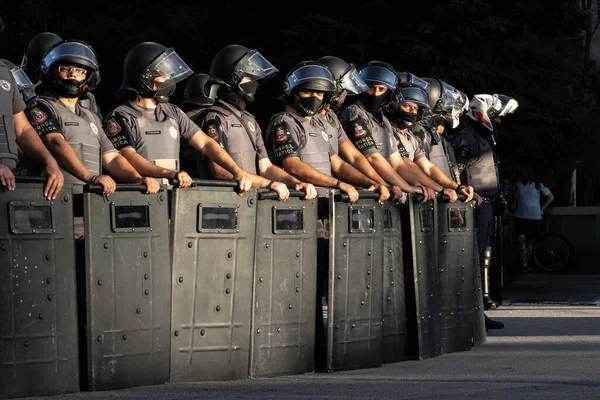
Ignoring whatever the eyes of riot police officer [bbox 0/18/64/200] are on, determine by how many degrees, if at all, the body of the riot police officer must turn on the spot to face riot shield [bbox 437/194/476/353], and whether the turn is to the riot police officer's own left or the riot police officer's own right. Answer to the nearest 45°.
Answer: approximately 90° to the riot police officer's own left

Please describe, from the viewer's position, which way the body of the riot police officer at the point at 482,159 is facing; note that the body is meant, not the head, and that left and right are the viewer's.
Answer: facing to the right of the viewer

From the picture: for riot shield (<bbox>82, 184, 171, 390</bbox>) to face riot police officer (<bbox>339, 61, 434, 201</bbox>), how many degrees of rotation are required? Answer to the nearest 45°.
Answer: approximately 90° to its left

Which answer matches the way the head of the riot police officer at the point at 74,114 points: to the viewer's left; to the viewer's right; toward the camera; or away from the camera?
toward the camera

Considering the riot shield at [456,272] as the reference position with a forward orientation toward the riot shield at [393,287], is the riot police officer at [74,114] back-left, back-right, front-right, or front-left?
front-right

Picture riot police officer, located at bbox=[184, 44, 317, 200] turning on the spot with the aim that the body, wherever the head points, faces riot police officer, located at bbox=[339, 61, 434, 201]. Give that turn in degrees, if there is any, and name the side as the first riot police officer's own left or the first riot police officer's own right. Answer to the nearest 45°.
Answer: approximately 90° to the first riot police officer's own left

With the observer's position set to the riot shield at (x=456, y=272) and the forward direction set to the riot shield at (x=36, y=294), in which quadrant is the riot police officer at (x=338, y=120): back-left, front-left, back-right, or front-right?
front-right

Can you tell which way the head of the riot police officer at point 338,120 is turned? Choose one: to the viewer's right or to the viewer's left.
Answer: to the viewer's right

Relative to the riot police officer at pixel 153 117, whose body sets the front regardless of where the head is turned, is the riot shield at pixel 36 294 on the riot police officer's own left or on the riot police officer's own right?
on the riot police officer's own right

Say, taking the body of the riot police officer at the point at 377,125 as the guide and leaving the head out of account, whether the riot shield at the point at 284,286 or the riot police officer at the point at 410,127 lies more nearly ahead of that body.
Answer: the riot shield

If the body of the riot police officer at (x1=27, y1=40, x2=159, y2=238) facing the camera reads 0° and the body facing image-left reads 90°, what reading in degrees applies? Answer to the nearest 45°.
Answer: approximately 315°

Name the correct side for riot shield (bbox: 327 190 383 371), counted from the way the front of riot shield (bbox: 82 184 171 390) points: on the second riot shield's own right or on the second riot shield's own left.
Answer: on the second riot shield's own left

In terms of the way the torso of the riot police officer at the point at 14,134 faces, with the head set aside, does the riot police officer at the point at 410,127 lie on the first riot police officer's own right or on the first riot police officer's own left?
on the first riot police officer's own left

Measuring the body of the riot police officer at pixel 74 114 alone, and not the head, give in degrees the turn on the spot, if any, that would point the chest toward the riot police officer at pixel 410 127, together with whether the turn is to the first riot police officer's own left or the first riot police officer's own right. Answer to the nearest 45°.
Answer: approximately 90° to the first riot police officer's own left

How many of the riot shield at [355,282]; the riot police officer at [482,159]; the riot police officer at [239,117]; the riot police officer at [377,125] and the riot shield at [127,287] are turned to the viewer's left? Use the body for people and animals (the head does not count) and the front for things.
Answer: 0

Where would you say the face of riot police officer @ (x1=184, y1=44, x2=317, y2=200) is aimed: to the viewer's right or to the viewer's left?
to the viewer's right
